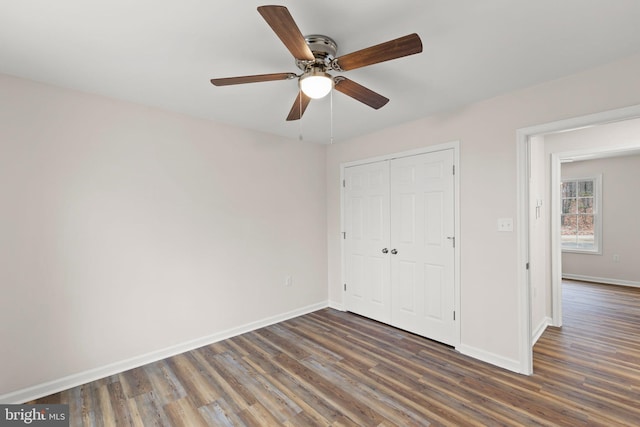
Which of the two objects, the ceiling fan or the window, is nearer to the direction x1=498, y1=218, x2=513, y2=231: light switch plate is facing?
the ceiling fan

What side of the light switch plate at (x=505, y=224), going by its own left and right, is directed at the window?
back

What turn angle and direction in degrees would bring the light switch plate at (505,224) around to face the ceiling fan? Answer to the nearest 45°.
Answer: approximately 45° to its right

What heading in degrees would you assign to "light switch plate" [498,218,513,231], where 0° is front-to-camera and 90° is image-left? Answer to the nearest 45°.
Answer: approximately 0°
